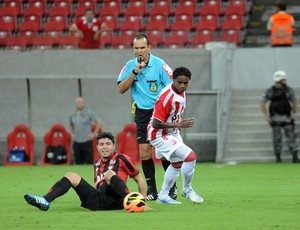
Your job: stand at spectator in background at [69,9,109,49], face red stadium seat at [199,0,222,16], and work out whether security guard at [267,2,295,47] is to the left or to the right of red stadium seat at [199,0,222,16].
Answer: right

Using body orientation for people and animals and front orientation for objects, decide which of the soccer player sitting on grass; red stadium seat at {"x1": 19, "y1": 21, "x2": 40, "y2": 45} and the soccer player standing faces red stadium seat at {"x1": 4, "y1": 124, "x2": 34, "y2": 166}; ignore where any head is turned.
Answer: red stadium seat at {"x1": 19, "y1": 21, "x2": 40, "y2": 45}

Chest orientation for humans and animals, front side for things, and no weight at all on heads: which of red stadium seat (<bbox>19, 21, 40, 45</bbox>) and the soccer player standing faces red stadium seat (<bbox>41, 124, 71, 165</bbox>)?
red stadium seat (<bbox>19, 21, 40, 45</bbox>)

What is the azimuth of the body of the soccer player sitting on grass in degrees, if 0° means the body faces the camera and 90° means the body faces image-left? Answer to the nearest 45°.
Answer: approximately 45°
